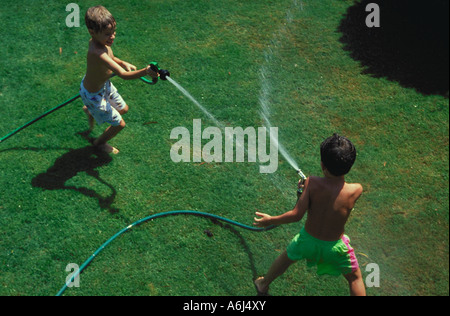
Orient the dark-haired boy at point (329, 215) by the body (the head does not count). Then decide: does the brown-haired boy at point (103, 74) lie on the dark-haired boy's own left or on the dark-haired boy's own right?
on the dark-haired boy's own left

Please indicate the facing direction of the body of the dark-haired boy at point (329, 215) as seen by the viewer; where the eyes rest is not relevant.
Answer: away from the camera

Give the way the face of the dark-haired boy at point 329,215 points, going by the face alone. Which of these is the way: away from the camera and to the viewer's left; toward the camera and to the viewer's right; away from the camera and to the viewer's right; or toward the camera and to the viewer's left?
away from the camera and to the viewer's left
